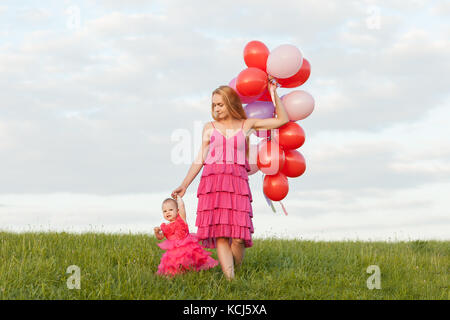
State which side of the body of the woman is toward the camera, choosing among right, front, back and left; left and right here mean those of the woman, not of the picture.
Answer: front

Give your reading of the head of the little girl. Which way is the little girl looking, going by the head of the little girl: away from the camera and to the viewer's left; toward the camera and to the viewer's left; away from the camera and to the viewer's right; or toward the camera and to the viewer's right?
toward the camera and to the viewer's left

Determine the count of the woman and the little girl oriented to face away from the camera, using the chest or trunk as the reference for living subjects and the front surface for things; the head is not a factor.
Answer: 0

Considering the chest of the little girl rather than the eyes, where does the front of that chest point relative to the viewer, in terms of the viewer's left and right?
facing the viewer and to the left of the viewer

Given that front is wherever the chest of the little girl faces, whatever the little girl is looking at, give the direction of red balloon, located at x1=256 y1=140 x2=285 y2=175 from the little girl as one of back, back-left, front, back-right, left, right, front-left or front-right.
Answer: back-left

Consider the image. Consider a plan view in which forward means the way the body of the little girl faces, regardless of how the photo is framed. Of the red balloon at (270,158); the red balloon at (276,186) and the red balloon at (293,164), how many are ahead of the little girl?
0
